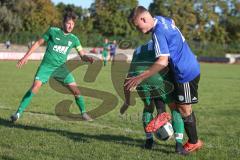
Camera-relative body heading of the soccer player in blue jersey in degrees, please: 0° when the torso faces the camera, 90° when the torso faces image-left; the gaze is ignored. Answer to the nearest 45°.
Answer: approximately 90°

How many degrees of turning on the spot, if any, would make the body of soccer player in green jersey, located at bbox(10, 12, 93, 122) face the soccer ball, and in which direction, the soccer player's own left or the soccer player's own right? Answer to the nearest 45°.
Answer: approximately 45° to the soccer player's own left

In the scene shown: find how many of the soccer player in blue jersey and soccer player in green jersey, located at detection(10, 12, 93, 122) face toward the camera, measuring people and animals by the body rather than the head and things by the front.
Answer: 1
